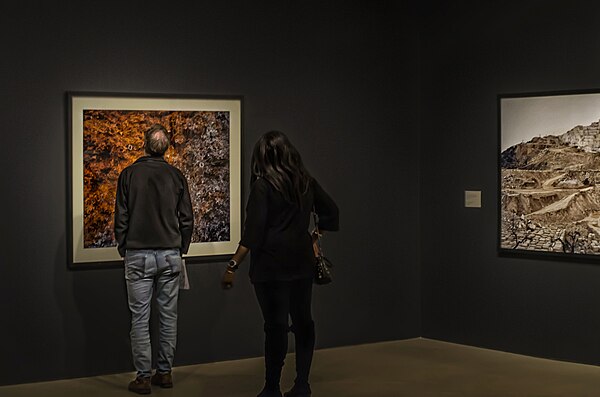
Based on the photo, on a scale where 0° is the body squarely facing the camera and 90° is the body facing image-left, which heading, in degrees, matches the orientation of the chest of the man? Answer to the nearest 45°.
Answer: approximately 180°

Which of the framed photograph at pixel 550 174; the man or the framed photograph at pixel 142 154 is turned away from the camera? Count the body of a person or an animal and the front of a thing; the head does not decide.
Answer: the man

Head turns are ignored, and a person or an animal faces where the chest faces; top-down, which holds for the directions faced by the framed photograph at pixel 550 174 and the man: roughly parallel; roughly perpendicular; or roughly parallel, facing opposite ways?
roughly perpendicular

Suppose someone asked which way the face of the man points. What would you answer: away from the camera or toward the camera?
away from the camera

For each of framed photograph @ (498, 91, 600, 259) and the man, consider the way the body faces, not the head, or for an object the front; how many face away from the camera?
1

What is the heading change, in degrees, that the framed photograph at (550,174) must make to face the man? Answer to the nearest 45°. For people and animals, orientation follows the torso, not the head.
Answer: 0° — it already faces them

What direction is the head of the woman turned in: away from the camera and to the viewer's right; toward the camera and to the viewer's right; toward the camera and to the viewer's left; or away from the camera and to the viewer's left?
away from the camera and to the viewer's left

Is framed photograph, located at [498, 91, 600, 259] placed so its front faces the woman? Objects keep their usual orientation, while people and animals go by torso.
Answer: yes

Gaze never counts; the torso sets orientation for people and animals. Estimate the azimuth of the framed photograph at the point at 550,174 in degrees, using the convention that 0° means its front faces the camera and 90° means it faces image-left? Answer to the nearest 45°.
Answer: approximately 45°

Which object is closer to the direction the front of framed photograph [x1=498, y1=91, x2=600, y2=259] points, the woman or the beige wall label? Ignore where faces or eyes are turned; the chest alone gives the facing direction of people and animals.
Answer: the woman

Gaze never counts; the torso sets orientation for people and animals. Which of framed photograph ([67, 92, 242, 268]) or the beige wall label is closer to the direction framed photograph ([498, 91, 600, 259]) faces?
the framed photograph
